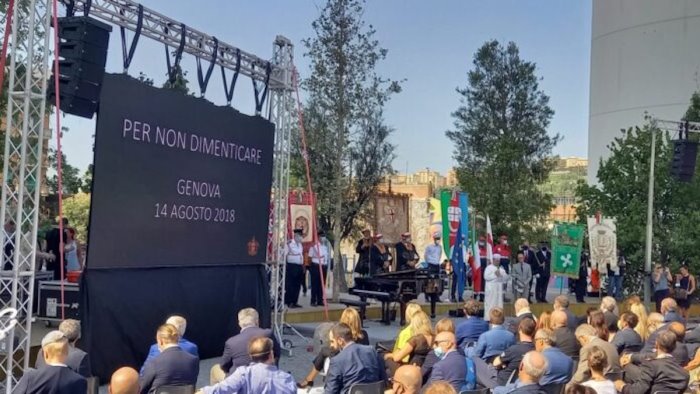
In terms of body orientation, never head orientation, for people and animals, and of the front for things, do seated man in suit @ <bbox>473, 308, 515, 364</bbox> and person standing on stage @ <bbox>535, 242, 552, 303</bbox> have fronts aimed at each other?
yes

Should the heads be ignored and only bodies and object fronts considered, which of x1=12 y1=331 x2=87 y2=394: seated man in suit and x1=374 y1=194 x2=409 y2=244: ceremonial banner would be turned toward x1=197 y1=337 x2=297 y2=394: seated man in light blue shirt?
the ceremonial banner

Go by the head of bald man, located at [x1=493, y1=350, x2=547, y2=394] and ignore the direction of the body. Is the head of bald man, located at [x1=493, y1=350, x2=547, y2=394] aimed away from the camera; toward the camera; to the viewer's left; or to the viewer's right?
away from the camera

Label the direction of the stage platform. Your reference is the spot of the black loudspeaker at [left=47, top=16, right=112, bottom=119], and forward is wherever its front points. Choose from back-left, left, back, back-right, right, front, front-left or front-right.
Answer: left

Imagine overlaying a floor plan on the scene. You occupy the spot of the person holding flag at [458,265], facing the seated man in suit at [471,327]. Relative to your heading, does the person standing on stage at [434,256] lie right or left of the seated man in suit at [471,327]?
right

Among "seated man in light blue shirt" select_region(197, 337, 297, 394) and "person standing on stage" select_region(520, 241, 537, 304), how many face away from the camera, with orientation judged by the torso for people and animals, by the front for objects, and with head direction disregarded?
1

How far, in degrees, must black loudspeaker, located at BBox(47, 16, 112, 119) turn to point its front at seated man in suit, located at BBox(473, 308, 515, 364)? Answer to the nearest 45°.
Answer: approximately 45° to its left

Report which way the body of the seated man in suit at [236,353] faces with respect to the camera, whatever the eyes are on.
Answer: away from the camera

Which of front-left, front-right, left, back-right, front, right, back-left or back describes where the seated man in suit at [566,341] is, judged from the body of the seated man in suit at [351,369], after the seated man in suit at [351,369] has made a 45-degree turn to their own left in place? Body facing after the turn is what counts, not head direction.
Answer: back-right

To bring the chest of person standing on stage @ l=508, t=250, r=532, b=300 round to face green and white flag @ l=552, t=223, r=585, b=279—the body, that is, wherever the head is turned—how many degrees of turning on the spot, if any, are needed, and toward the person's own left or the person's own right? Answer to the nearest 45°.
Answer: approximately 135° to the person's own left

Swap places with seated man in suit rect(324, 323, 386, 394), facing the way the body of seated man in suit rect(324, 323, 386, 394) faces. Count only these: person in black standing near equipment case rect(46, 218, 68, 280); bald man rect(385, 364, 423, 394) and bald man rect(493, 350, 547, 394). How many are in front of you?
1

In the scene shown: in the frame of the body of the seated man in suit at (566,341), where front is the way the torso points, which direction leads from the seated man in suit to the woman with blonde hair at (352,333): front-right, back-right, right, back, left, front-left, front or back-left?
left

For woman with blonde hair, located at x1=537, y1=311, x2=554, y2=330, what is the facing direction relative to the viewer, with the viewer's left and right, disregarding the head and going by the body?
facing away from the viewer and to the left of the viewer

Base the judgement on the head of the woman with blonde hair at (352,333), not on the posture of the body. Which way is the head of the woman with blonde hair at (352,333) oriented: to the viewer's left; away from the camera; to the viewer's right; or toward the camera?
away from the camera

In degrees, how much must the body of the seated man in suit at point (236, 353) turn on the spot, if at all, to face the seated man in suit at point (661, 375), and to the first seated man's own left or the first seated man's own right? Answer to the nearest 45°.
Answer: approximately 90° to the first seated man's own right

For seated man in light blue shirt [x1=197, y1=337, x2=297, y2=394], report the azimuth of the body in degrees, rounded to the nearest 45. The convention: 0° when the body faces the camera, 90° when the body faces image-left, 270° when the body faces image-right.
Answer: approximately 180°

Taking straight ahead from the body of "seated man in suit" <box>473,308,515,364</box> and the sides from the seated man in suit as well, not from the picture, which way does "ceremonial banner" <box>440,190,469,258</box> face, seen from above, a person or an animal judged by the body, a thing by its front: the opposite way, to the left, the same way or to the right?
the opposite way

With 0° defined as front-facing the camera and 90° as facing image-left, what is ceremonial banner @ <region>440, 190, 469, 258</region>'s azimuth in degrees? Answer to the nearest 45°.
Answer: approximately 0°

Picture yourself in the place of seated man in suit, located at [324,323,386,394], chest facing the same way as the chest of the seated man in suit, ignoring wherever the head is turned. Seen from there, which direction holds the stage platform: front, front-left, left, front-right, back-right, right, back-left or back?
front-right

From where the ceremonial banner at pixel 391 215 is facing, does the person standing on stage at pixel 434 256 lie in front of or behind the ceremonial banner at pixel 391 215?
in front
